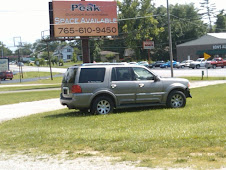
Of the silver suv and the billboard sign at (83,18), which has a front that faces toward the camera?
the billboard sign

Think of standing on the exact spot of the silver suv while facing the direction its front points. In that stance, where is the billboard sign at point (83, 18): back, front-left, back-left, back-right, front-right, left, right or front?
front-left

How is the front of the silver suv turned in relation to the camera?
facing away from the viewer and to the right of the viewer

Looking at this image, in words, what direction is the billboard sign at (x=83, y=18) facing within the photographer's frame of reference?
facing the viewer

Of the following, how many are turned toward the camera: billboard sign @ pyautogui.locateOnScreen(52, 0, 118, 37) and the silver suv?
1

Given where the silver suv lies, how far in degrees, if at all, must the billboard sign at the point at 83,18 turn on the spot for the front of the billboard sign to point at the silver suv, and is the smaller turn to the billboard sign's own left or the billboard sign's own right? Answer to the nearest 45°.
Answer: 0° — it already faces it
